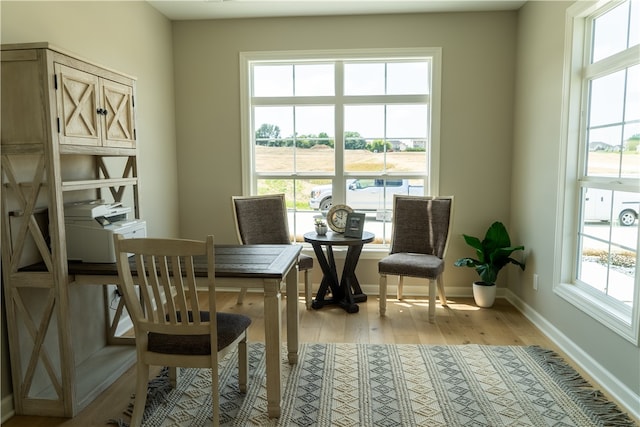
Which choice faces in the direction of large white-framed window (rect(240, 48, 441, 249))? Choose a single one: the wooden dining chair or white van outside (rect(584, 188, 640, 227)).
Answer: the wooden dining chair

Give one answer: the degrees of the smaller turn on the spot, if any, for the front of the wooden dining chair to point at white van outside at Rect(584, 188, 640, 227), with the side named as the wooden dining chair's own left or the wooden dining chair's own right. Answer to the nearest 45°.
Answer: approximately 45° to the wooden dining chair's own right

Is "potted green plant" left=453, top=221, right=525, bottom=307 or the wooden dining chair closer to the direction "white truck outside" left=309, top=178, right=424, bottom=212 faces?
the wooden dining chair

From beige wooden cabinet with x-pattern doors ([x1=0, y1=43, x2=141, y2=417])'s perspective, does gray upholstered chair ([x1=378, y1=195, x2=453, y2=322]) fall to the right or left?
on its left

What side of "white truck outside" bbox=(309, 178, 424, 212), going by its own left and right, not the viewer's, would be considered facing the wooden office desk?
left

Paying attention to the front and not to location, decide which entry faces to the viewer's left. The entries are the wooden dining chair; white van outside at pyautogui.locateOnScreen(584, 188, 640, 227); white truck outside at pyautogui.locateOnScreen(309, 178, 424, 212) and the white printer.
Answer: white truck outside at pyautogui.locateOnScreen(309, 178, 424, 212)

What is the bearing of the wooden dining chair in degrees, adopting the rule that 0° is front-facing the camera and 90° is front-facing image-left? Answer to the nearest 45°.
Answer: approximately 225°

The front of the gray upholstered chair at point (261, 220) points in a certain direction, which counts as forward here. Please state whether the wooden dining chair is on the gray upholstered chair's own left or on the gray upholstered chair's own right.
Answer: on the gray upholstered chair's own right

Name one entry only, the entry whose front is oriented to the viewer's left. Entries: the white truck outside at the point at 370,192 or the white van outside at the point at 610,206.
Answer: the white truck outside at the point at 370,192

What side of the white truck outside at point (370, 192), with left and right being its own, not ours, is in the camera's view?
left
